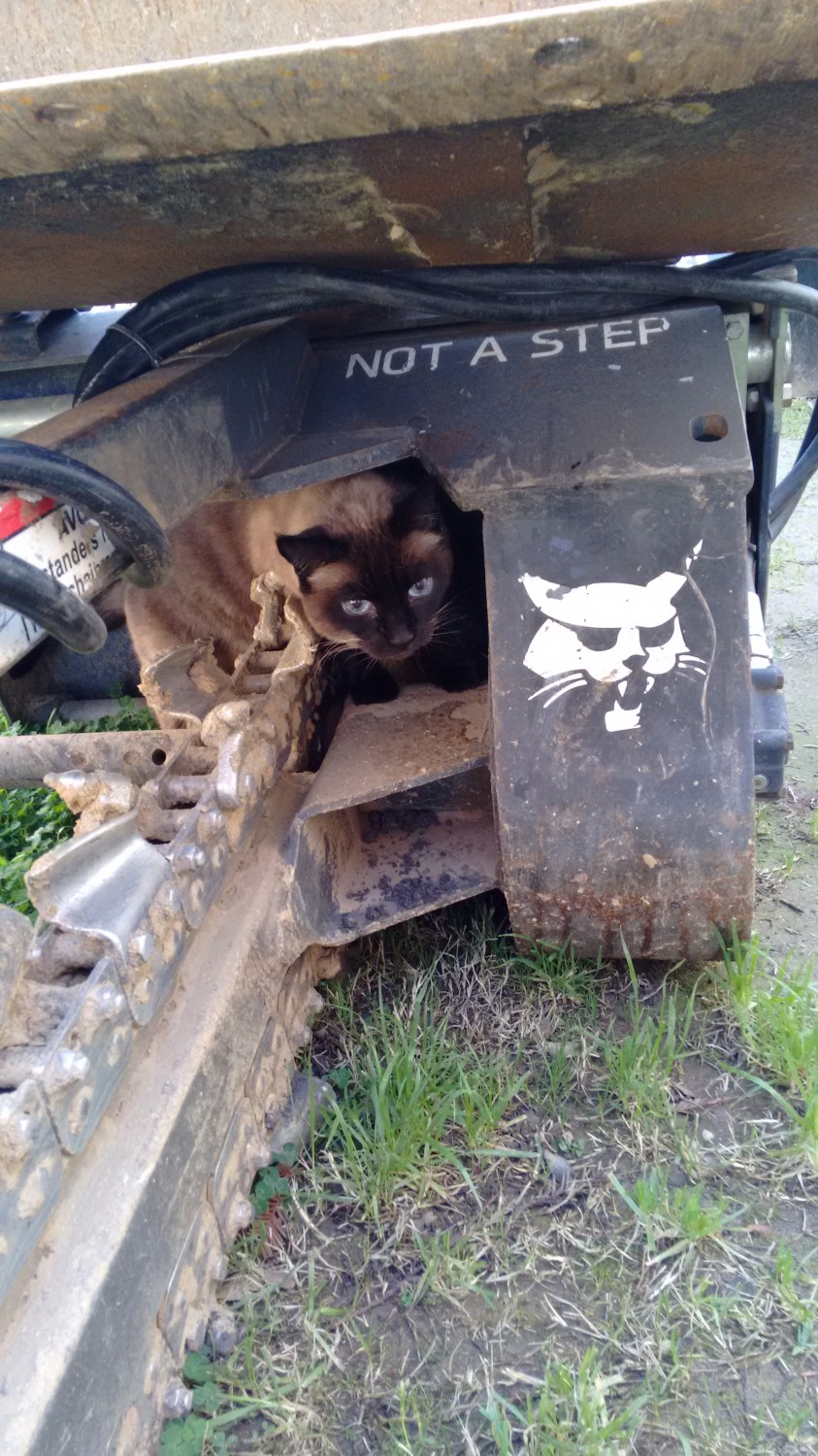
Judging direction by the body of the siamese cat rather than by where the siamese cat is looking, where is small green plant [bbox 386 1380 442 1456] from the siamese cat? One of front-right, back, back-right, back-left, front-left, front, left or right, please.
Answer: front-right

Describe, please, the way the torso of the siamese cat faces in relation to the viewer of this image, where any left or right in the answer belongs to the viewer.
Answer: facing the viewer and to the right of the viewer

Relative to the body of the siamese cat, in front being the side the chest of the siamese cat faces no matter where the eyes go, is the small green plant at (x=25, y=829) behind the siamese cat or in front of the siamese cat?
behind

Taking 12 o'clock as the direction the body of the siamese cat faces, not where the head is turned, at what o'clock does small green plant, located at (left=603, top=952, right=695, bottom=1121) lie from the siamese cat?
The small green plant is roughly at 1 o'clock from the siamese cat.

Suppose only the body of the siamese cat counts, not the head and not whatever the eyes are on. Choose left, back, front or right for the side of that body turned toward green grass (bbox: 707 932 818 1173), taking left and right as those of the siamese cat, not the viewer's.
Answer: front

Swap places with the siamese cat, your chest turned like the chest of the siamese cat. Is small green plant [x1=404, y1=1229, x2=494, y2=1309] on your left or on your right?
on your right
